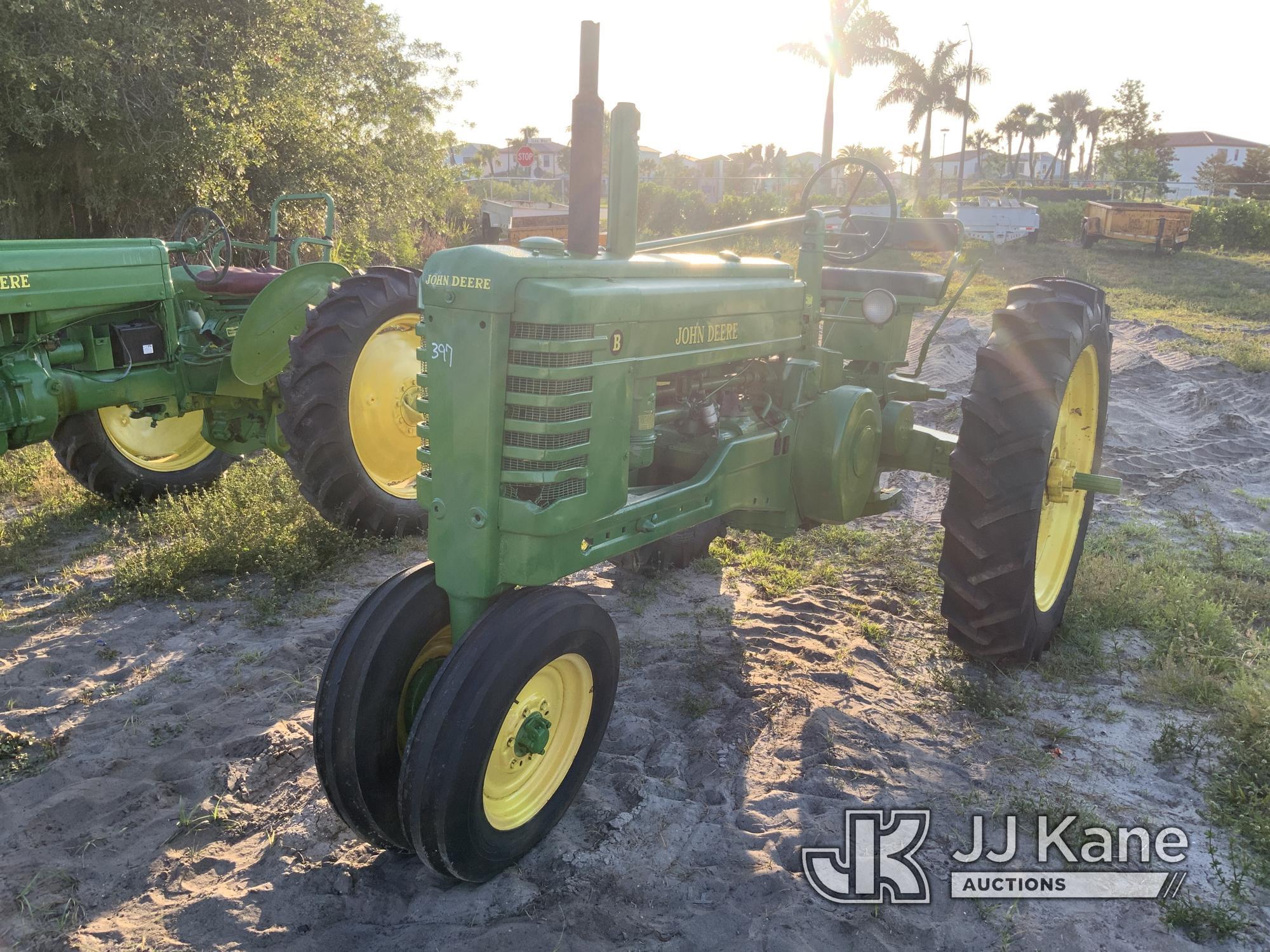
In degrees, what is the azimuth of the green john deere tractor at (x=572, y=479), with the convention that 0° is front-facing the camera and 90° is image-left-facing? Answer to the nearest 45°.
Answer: approximately 45°

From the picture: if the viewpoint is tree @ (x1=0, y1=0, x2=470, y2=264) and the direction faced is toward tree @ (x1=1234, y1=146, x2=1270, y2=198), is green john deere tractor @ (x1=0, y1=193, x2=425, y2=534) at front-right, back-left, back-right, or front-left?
back-right

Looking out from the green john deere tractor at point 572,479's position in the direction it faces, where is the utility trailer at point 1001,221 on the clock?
The utility trailer is roughly at 5 o'clock from the green john deere tractor.

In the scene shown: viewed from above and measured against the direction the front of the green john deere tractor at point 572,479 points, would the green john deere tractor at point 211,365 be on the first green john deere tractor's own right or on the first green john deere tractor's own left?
on the first green john deere tractor's own right

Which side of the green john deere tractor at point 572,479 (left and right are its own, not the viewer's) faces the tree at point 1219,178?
back

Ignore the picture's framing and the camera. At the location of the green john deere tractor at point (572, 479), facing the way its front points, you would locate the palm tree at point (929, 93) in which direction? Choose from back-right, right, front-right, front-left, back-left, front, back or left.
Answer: back-right

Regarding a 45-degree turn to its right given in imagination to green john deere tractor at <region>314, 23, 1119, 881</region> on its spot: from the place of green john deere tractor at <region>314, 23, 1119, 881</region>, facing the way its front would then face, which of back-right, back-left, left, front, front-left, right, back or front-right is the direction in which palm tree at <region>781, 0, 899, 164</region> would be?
right

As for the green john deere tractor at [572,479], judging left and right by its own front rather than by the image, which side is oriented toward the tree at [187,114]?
right
